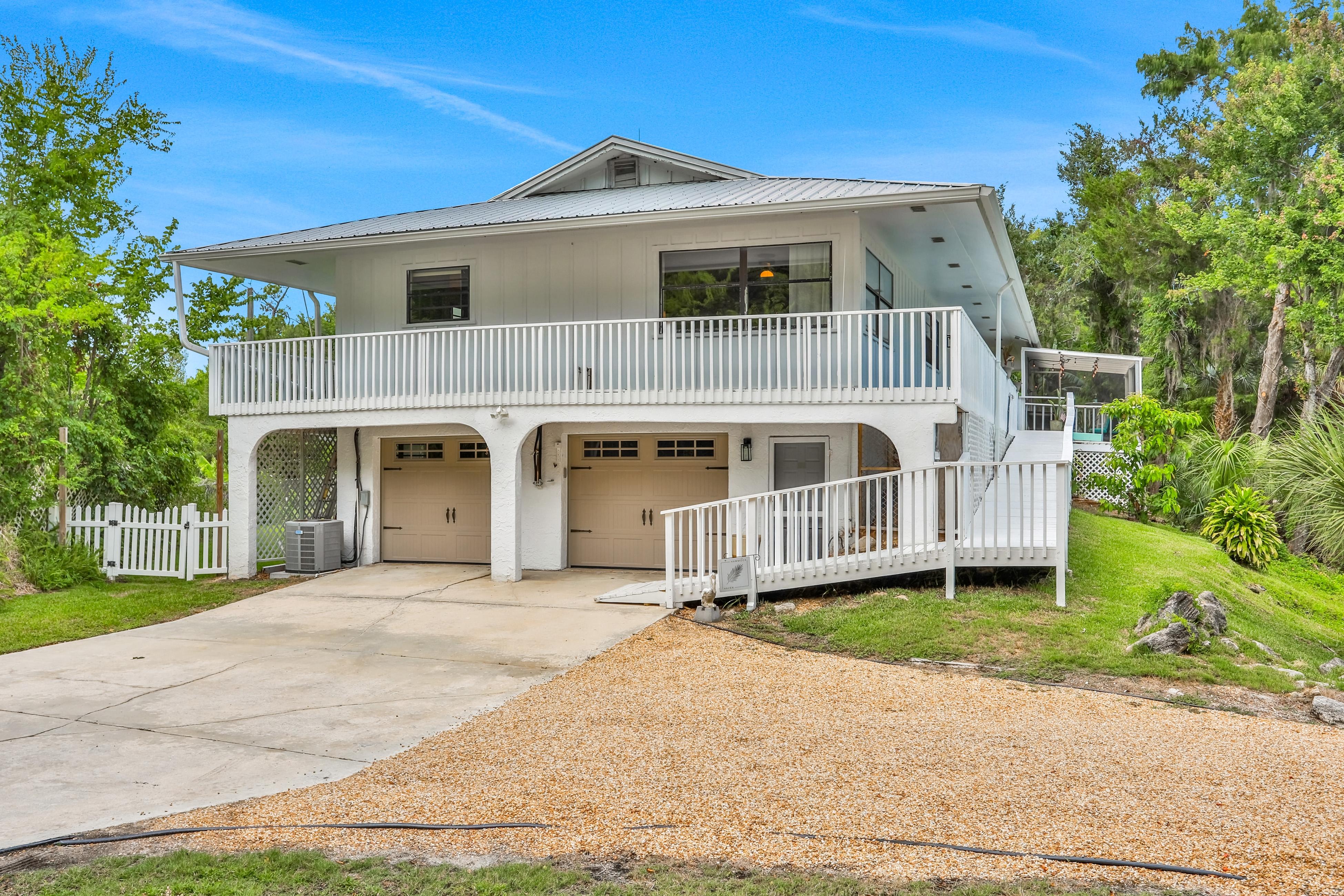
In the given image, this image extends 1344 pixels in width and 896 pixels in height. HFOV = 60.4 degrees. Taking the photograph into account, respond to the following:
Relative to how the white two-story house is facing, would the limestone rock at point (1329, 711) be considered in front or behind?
in front

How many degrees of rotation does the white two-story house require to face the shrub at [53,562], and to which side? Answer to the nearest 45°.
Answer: approximately 90° to its right

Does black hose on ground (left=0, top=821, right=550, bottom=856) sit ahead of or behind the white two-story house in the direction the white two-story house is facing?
ahead

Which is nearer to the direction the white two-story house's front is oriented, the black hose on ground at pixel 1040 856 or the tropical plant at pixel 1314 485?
the black hose on ground

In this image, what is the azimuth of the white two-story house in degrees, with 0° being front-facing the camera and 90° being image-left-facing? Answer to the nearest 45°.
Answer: approximately 0°

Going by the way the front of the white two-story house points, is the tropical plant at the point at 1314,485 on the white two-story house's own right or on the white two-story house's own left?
on the white two-story house's own left

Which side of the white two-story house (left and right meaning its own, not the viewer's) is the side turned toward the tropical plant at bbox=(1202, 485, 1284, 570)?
left

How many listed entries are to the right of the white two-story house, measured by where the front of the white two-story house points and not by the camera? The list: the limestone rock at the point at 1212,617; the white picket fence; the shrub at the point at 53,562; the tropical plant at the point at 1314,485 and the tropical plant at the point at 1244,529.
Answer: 2

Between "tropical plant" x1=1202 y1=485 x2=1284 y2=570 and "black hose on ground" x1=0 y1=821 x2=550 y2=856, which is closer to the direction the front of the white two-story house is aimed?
the black hose on ground

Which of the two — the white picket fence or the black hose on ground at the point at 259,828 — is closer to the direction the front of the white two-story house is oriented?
the black hose on ground

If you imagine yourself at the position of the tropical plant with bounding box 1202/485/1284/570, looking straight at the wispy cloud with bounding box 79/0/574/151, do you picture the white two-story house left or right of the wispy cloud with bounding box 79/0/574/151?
left

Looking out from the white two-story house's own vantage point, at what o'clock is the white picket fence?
The white picket fence is roughly at 3 o'clock from the white two-story house.
